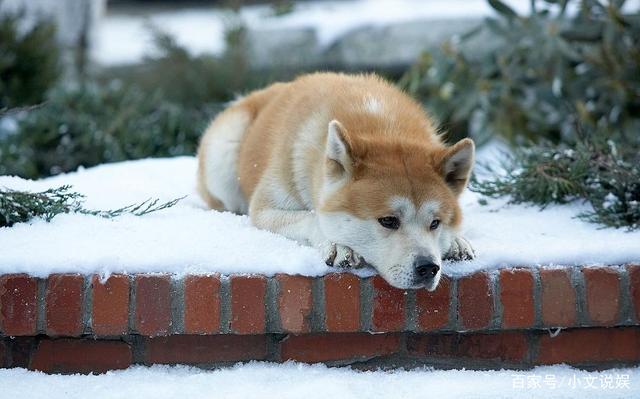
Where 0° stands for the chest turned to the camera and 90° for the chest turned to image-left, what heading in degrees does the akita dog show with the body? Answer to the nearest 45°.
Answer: approximately 315°

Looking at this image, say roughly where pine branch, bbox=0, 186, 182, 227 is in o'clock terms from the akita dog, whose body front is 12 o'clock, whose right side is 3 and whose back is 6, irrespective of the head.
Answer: The pine branch is roughly at 4 o'clock from the akita dog.
